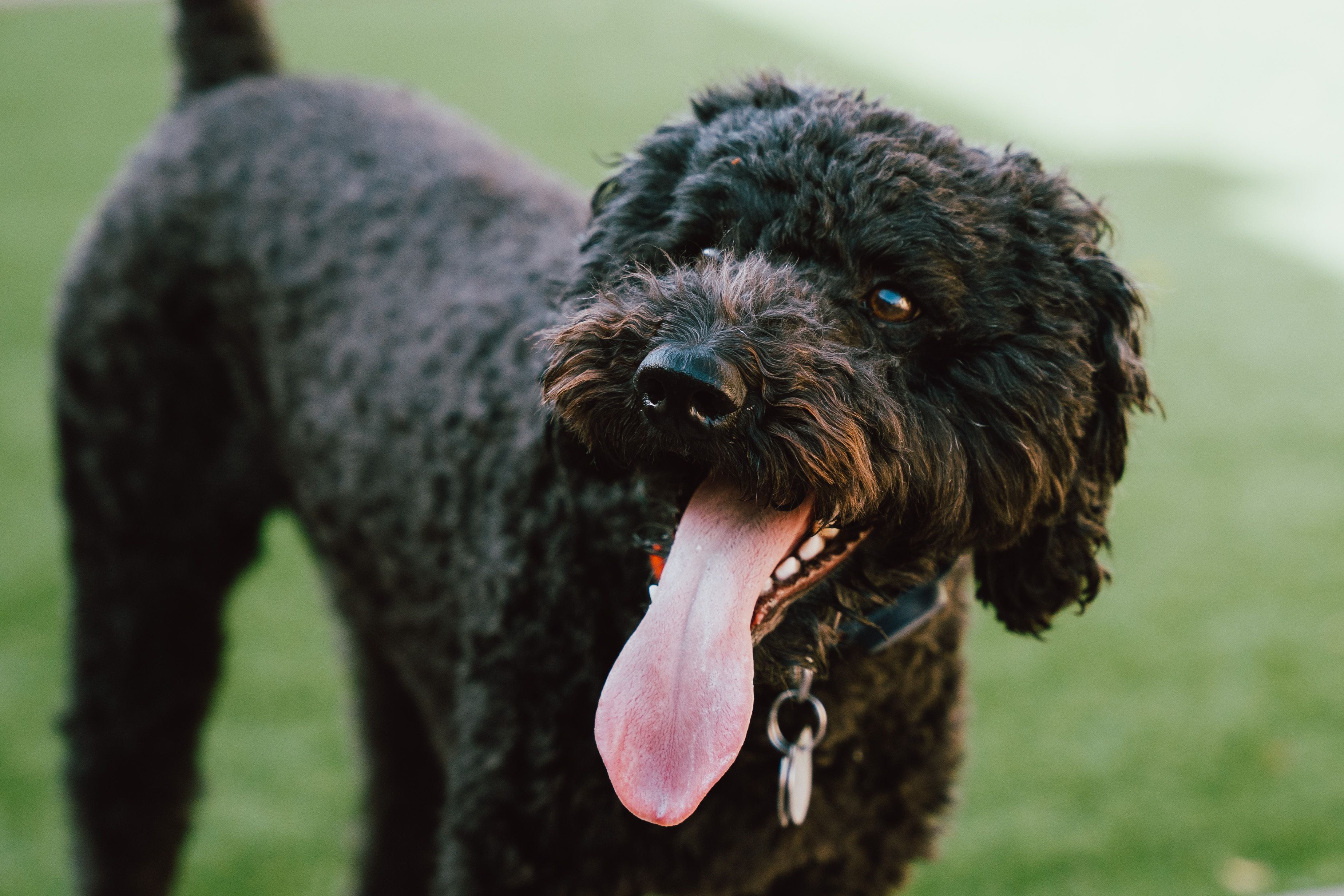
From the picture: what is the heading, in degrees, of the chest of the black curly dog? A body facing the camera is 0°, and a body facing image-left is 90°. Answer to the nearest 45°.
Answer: approximately 315°
